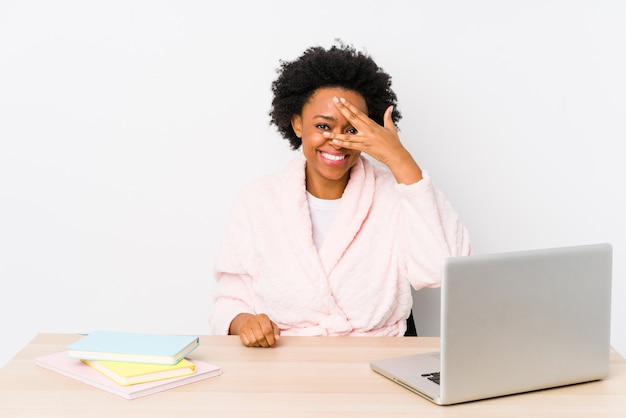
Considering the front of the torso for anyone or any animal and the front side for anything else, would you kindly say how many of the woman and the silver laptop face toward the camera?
1

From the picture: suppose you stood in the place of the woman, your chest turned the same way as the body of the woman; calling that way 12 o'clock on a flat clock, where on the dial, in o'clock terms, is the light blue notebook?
The light blue notebook is roughly at 1 o'clock from the woman.

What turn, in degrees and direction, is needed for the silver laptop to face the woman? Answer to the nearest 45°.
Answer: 0° — it already faces them

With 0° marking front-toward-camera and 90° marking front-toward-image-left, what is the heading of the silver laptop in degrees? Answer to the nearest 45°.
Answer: approximately 135°
